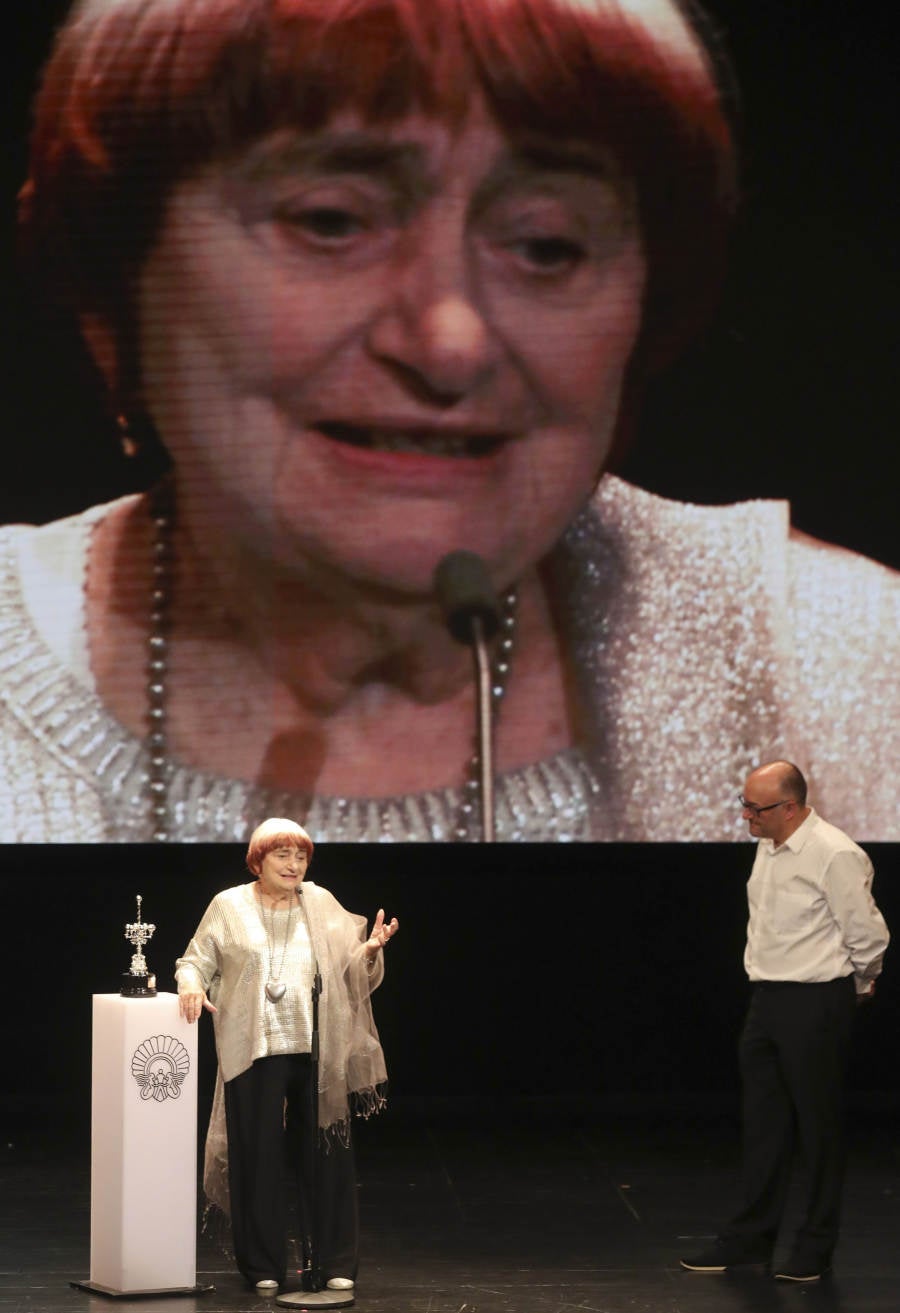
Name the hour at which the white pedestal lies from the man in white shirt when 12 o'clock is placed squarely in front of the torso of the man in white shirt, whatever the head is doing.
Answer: The white pedestal is roughly at 1 o'clock from the man in white shirt.

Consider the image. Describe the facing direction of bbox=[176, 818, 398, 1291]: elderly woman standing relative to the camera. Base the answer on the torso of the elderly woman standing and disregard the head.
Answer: toward the camera

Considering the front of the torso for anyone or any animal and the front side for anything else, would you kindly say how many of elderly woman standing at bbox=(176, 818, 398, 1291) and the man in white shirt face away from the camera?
0

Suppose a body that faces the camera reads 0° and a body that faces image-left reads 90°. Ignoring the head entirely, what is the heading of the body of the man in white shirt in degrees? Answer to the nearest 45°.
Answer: approximately 45°

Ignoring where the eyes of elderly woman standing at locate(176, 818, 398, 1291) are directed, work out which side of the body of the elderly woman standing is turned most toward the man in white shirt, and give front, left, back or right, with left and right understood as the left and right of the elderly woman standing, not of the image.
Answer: left

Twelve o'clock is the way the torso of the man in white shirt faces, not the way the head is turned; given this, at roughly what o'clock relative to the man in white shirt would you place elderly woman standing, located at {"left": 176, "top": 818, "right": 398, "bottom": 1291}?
The elderly woman standing is roughly at 1 o'clock from the man in white shirt.

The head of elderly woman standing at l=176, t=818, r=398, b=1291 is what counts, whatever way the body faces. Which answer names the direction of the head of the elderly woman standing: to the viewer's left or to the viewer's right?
to the viewer's right
